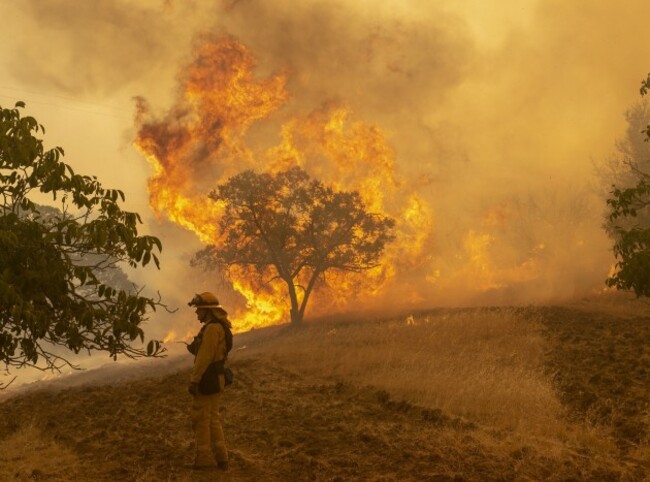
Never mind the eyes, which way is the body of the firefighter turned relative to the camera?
to the viewer's left

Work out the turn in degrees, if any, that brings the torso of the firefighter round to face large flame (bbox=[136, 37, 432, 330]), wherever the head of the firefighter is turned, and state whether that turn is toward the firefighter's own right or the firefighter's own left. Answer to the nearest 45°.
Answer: approximately 90° to the firefighter's own right

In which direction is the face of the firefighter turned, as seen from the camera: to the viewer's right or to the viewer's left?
to the viewer's left
